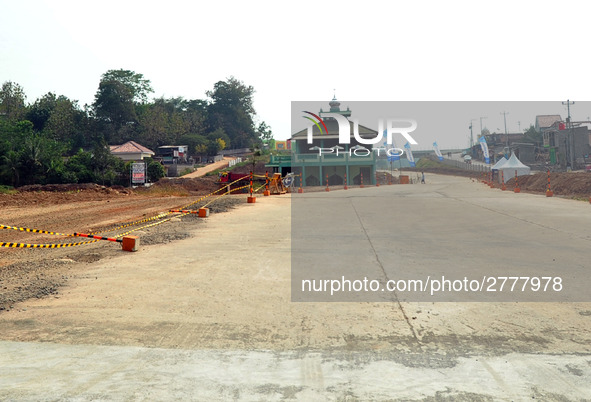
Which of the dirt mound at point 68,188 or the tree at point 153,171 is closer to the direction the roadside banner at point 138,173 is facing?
the dirt mound

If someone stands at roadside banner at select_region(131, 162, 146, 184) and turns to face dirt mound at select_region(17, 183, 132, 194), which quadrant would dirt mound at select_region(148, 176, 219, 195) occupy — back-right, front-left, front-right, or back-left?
back-left

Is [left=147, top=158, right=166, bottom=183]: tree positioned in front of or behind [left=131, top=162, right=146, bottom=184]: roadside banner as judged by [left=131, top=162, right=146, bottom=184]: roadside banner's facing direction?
behind

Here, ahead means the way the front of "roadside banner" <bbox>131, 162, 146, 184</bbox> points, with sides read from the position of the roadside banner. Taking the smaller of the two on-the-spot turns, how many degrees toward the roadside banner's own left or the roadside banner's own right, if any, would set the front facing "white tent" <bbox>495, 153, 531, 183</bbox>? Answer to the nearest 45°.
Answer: approximately 90° to the roadside banner's own left

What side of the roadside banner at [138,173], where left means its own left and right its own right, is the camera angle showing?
front

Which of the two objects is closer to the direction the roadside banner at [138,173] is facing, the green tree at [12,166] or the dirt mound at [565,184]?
the dirt mound

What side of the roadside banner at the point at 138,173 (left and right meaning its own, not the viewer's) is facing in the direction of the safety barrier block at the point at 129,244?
front

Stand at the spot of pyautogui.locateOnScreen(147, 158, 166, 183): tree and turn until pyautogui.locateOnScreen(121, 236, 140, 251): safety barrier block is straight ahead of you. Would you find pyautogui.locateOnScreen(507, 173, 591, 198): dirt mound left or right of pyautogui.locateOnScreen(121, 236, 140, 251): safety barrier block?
left

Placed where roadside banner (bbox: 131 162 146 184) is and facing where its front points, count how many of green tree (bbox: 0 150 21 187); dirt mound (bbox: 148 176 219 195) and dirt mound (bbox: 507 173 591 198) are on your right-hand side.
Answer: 1

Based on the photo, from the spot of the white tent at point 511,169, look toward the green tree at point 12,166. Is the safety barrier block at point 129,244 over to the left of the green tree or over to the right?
left
